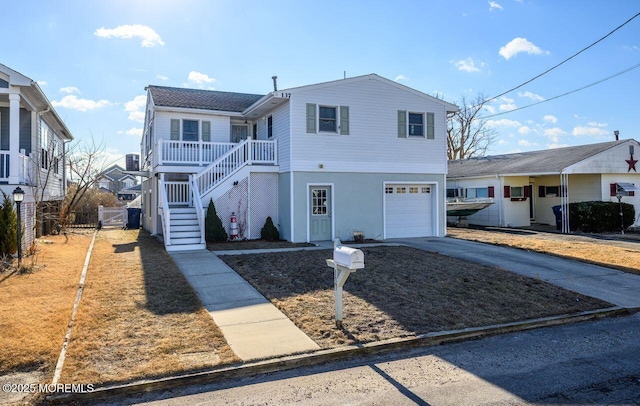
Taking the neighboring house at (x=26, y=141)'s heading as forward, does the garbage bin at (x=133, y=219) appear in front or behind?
behind

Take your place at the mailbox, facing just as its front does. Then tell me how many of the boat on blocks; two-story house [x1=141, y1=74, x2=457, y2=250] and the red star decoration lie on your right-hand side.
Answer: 0

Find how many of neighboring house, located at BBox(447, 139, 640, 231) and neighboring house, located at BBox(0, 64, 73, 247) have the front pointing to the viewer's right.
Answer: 0

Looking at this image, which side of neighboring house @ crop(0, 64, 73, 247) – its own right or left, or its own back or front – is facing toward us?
front

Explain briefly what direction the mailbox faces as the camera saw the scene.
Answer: facing the viewer and to the right of the viewer

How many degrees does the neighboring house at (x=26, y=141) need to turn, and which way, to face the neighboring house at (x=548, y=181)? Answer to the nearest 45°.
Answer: approximately 90° to its left

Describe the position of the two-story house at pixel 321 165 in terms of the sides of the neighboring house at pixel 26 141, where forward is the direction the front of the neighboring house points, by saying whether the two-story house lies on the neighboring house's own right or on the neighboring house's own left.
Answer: on the neighboring house's own left

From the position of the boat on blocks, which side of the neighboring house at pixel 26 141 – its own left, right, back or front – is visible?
left

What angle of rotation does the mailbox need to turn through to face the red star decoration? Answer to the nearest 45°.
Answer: approximately 90° to its left

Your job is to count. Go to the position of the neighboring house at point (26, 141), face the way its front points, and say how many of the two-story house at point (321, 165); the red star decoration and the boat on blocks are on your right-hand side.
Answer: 0
